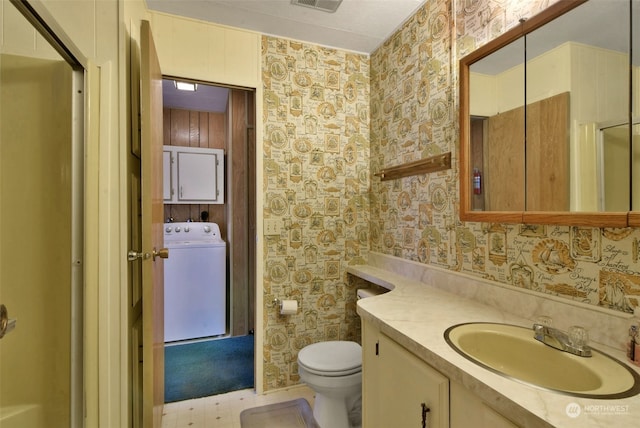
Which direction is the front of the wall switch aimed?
toward the camera

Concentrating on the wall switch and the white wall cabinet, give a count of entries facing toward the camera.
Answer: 2

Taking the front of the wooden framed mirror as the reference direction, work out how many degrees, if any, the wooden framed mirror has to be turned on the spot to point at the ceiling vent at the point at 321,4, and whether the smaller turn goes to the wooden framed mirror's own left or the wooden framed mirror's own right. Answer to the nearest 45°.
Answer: approximately 45° to the wooden framed mirror's own right

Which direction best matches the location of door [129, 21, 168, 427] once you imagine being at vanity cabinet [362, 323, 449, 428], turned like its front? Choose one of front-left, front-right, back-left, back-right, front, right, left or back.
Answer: front-right

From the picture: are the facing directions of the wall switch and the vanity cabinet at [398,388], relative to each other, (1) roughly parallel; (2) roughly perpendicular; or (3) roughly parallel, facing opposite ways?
roughly perpendicular

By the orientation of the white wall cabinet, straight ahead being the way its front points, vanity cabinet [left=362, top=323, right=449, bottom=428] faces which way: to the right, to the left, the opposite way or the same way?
to the right

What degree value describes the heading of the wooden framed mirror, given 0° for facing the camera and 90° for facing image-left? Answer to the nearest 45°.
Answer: approximately 45°

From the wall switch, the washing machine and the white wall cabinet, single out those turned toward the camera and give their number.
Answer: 3

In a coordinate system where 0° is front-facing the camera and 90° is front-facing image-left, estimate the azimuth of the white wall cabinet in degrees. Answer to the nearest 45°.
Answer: approximately 0°

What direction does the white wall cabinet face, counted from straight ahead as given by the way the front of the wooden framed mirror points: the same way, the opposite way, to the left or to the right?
to the left

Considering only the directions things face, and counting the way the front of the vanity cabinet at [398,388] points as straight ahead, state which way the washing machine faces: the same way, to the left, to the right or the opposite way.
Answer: to the left

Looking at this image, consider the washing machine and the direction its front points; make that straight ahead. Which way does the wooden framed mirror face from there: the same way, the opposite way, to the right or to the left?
to the right

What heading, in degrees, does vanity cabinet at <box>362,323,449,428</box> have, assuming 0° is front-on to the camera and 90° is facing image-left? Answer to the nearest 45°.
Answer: approximately 45°

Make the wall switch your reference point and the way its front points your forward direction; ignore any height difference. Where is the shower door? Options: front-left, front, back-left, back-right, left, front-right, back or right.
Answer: front-right

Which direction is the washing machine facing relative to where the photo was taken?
toward the camera

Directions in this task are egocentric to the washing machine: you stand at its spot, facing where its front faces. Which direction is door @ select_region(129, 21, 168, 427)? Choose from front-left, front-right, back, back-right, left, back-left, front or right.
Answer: front
